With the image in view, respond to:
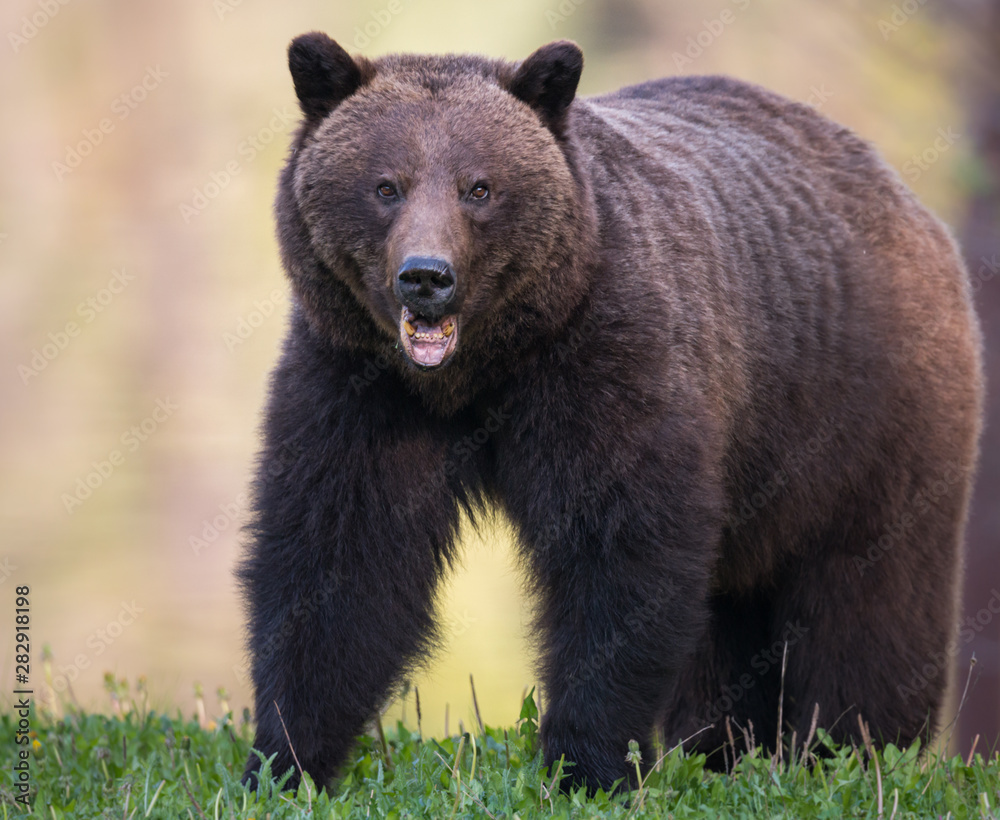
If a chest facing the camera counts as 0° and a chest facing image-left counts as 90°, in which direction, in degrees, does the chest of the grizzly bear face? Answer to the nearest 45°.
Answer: approximately 45°
